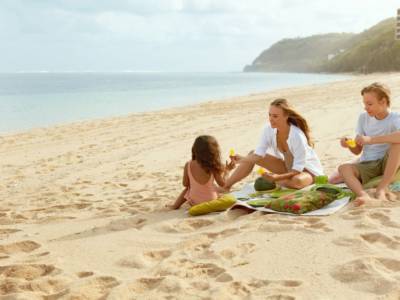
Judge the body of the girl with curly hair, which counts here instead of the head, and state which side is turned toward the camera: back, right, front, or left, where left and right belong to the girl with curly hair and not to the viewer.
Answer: back

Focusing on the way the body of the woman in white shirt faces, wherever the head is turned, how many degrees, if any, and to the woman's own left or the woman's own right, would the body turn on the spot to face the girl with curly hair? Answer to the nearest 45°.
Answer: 0° — they already face them

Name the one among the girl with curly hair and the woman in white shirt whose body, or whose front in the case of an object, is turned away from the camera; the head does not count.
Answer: the girl with curly hair

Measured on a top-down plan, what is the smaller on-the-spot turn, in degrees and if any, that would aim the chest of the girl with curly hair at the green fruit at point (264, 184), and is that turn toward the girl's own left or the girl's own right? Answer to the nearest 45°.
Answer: approximately 45° to the girl's own right

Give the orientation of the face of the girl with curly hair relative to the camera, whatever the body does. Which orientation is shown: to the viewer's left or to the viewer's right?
to the viewer's right

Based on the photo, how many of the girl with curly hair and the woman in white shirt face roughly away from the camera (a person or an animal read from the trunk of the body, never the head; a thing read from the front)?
1

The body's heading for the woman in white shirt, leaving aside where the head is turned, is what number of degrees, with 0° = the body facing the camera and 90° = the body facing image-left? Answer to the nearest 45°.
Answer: approximately 45°
